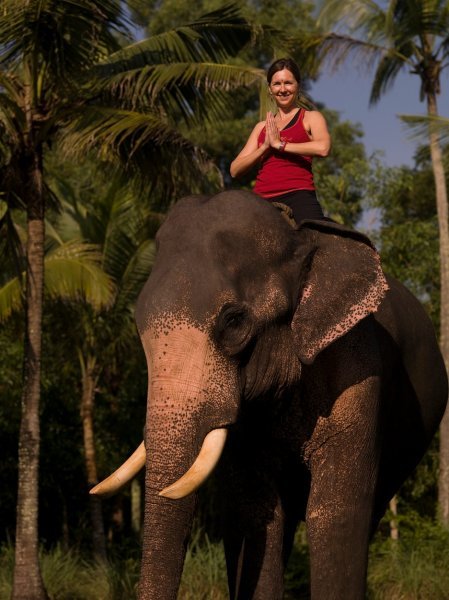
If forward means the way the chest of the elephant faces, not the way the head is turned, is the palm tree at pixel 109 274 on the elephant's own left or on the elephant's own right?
on the elephant's own right

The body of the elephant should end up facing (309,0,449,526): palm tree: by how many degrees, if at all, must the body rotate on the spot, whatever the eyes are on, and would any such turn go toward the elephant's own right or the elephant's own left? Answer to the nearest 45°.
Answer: approximately 135° to the elephant's own right

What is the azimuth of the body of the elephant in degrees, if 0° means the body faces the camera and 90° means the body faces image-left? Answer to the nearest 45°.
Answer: approximately 45°

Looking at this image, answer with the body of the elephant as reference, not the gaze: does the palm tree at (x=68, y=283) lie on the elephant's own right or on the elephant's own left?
on the elephant's own right
